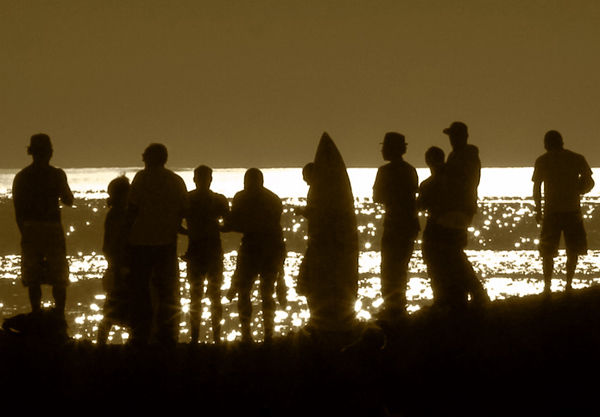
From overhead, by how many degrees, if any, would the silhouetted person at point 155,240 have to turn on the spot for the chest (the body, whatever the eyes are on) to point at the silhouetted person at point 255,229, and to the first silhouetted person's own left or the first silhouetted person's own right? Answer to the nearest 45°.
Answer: approximately 90° to the first silhouetted person's own right

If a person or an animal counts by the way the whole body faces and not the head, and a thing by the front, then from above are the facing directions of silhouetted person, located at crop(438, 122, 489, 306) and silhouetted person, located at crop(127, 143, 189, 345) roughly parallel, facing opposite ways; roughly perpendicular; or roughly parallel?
roughly perpendicular

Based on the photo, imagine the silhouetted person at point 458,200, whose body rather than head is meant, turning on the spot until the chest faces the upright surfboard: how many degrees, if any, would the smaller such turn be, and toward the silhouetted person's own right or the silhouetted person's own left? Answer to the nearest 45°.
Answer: approximately 45° to the silhouetted person's own left

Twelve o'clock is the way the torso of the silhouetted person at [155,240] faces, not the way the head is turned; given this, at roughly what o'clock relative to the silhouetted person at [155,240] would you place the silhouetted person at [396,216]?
the silhouetted person at [396,216] is roughly at 3 o'clock from the silhouetted person at [155,240].

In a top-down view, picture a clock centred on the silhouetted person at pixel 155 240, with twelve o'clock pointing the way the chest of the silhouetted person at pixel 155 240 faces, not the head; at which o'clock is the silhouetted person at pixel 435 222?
the silhouetted person at pixel 435 222 is roughly at 3 o'clock from the silhouetted person at pixel 155 240.

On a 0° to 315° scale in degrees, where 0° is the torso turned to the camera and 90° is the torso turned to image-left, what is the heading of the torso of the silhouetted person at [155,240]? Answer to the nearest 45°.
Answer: approximately 180°

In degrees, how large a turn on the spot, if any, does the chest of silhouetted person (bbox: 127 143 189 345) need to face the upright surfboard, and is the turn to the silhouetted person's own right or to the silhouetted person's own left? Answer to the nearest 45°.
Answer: approximately 135° to the silhouetted person's own right

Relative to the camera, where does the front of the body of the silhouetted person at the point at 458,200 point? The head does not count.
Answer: to the viewer's left
